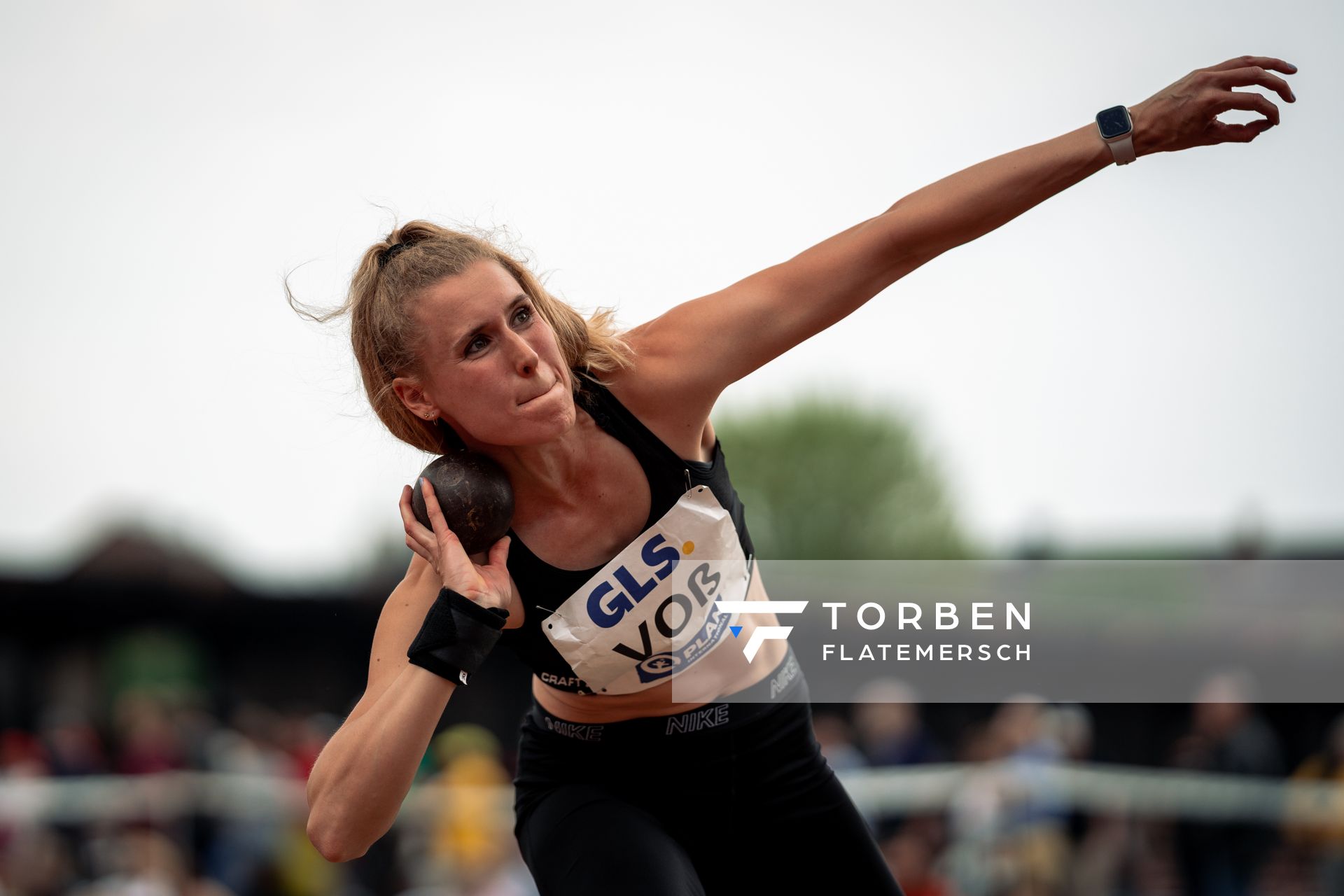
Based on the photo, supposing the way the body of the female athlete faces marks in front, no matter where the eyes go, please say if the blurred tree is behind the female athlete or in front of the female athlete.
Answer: behind

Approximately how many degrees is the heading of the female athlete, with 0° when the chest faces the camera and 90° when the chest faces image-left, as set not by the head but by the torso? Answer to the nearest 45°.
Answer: approximately 0°
